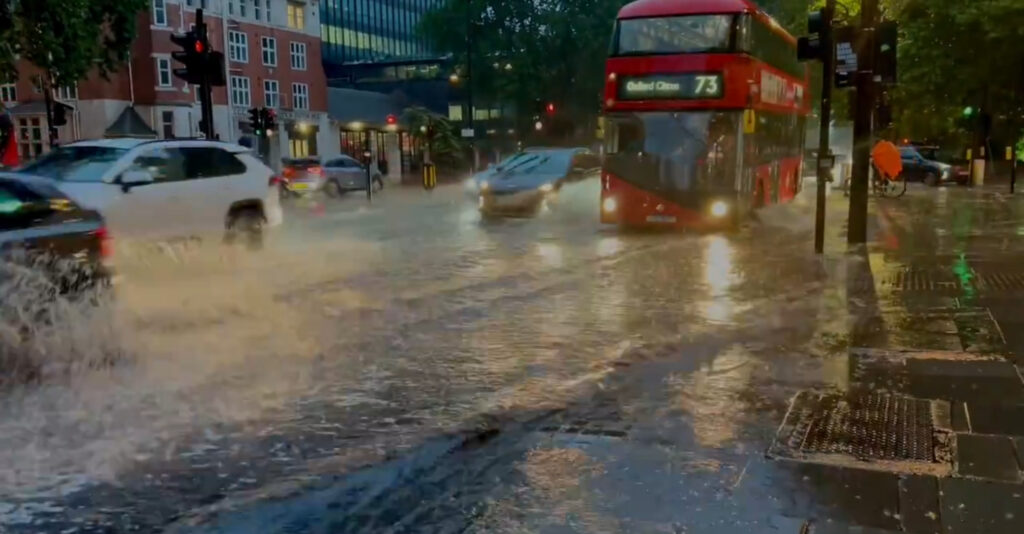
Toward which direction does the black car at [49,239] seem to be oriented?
to the viewer's left

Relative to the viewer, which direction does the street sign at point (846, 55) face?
toward the camera

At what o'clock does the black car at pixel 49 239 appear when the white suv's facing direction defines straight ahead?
The black car is roughly at 11 o'clock from the white suv.

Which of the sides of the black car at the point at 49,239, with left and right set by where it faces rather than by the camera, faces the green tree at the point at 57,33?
right

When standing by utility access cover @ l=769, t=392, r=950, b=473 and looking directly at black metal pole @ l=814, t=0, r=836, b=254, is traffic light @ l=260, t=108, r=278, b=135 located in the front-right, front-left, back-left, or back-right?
front-left

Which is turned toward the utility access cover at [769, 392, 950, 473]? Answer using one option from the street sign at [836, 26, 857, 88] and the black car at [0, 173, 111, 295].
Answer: the street sign

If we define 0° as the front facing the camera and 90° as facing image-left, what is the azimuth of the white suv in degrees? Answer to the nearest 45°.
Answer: approximately 45°

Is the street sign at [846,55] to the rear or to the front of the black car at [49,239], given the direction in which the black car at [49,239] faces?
to the rear

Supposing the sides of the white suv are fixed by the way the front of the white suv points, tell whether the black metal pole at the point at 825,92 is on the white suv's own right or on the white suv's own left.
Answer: on the white suv's own left

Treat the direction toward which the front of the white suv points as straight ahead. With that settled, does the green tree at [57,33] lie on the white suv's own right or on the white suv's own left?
on the white suv's own right

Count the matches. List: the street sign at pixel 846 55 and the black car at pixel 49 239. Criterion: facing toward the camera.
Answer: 1

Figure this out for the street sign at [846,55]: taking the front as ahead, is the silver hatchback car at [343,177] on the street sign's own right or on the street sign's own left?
on the street sign's own right

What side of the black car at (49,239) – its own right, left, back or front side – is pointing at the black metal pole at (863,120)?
back

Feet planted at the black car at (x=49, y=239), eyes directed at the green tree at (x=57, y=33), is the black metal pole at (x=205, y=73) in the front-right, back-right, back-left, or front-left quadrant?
front-right

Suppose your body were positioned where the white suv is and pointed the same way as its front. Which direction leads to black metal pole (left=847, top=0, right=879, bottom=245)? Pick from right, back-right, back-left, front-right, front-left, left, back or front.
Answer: back-left

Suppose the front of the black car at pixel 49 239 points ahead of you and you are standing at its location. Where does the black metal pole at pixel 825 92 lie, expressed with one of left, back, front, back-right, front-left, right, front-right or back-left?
back

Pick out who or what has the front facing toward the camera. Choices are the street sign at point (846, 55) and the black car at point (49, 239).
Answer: the street sign
